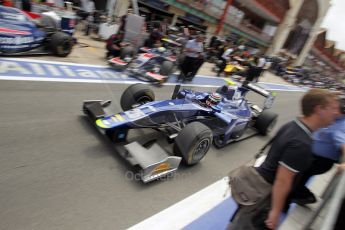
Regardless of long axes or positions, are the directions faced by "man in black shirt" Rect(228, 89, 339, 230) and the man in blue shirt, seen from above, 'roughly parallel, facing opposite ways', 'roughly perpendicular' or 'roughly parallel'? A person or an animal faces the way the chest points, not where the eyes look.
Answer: roughly parallel

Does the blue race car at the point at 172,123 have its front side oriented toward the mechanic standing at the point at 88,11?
no

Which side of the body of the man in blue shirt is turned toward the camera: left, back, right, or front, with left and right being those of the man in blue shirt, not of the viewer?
right

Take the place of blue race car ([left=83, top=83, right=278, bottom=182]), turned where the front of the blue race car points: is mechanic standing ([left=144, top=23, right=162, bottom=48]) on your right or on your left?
on your right

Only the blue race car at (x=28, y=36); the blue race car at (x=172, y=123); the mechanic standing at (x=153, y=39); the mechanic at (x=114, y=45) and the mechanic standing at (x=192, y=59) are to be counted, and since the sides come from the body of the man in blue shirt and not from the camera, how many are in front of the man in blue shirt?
0

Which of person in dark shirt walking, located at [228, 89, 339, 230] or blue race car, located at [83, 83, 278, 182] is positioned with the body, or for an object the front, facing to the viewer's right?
the person in dark shirt walking

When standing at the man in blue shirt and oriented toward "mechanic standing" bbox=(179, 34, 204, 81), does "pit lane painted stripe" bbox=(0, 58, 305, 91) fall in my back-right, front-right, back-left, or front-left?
front-left

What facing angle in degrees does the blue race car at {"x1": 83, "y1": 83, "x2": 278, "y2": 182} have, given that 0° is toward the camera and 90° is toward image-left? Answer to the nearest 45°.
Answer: approximately 45°
